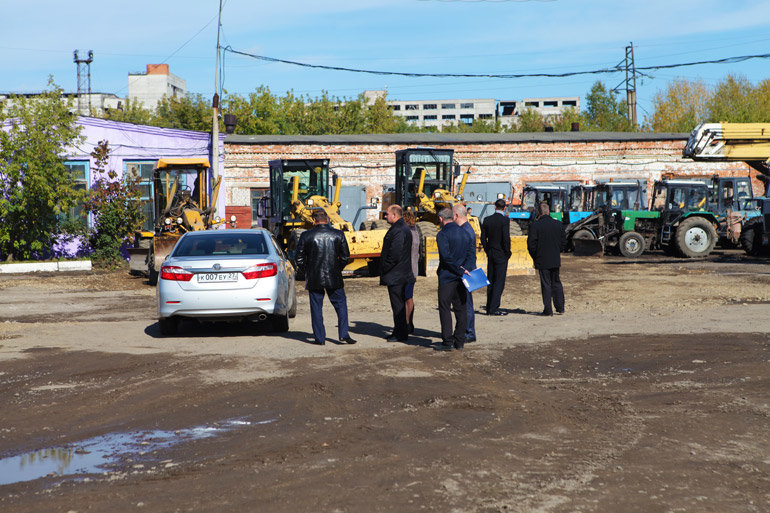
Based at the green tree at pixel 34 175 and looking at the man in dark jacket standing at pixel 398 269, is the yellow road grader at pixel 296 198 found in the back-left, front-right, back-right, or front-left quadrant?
front-left

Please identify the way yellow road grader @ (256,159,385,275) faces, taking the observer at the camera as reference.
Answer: facing the viewer and to the right of the viewer

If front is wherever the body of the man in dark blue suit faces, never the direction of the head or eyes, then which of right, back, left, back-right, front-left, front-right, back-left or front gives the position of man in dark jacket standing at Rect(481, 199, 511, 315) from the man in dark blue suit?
right

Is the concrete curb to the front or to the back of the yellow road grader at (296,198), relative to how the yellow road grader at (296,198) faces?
to the back

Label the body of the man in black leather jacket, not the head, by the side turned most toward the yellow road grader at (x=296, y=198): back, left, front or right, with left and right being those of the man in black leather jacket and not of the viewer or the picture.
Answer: front

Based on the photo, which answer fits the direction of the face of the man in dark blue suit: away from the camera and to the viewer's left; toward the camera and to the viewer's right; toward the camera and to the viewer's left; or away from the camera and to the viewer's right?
away from the camera and to the viewer's left

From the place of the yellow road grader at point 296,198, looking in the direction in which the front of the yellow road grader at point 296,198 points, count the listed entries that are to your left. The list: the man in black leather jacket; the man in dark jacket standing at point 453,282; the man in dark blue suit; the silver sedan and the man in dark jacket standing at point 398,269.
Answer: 0

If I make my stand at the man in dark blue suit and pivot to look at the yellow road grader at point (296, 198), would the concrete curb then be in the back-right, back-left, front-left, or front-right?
front-left

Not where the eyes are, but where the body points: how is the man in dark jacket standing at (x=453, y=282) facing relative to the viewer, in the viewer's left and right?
facing away from the viewer and to the left of the viewer

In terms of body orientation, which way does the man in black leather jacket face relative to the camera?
away from the camera
